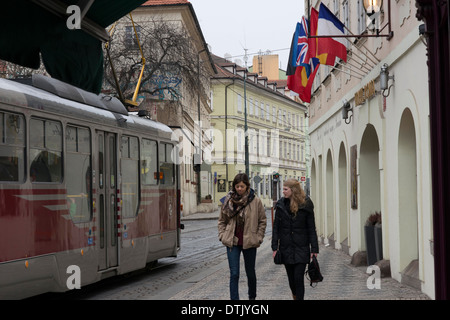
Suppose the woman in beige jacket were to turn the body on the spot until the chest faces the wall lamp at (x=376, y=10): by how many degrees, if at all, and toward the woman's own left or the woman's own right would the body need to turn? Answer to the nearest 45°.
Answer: approximately 135° to the woman's own left

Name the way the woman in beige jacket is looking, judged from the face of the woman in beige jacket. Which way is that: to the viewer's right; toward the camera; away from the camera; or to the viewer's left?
toward the camera

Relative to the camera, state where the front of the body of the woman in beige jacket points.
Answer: toward the camera

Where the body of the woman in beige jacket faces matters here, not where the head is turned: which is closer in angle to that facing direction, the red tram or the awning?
the awning

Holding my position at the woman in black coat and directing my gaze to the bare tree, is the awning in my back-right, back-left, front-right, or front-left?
back-left
